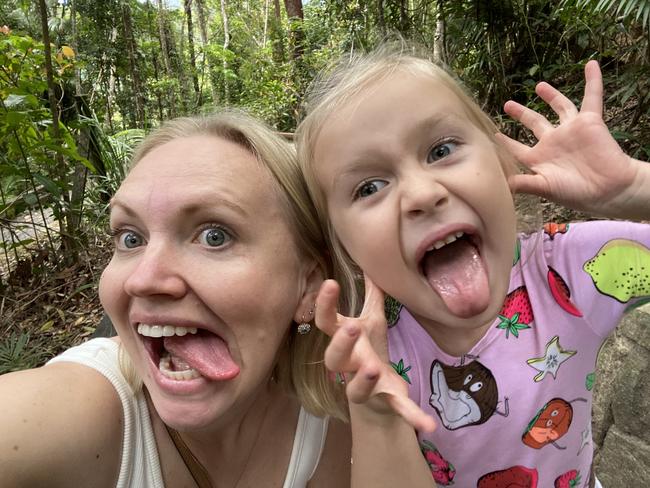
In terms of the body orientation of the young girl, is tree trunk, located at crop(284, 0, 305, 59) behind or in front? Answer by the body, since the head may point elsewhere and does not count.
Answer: behind

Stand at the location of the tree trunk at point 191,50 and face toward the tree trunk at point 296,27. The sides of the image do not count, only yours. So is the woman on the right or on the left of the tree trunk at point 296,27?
right

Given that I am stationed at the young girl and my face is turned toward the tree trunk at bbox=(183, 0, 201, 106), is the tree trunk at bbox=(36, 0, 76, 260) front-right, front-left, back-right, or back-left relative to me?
front-left

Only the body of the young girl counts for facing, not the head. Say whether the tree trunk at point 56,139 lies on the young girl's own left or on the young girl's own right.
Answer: on the young girl's own right

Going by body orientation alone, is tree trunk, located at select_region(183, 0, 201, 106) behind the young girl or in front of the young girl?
behind

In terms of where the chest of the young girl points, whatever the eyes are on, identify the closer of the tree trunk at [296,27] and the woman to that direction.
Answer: the woman

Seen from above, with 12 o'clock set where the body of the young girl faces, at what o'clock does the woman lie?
The woman is roughly at 2 o'clock from the young girl.

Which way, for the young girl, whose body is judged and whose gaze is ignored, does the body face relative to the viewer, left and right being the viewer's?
facing the viewer

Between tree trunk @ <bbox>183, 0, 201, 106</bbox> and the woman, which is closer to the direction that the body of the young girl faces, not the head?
the woman
